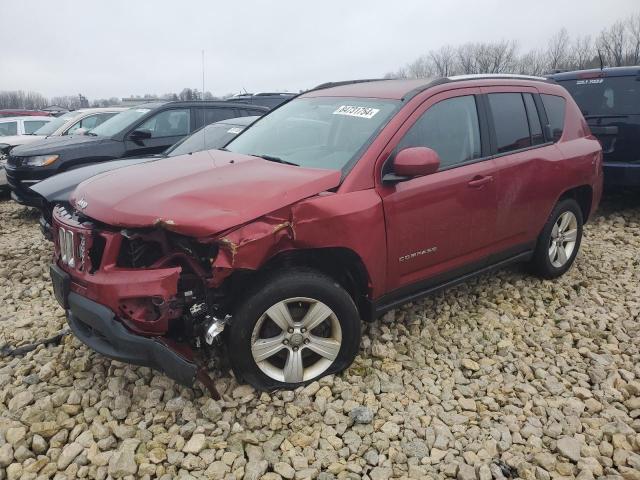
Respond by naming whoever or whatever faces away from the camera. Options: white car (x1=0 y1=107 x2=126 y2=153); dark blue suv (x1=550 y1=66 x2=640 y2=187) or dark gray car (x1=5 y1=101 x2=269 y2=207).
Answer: the dark blue suv

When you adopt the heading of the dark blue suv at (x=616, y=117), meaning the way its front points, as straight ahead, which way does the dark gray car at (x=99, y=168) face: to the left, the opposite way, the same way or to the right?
the opposite way

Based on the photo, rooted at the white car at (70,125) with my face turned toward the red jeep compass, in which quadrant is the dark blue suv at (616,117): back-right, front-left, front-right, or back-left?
front-left

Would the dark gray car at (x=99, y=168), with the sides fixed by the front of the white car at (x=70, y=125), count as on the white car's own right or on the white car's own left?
on the white car's own left

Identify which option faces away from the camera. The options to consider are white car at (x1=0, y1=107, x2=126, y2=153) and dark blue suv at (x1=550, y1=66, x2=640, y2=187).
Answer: the dark blue suv

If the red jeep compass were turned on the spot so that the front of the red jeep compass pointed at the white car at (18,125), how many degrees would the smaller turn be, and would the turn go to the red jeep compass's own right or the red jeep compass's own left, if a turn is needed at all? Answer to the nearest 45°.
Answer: approximately 90° to the red jeep compass's own right

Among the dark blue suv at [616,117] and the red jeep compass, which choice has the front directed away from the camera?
the dark blue suv

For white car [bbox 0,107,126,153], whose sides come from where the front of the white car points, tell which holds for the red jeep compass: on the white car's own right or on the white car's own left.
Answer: on the white car's own left

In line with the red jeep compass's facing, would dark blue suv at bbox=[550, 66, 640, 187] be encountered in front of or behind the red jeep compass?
behind

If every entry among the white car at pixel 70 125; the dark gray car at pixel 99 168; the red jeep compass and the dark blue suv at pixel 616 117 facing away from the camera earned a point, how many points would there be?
1

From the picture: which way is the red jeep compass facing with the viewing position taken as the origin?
facing the viewer and to the left of the viewer

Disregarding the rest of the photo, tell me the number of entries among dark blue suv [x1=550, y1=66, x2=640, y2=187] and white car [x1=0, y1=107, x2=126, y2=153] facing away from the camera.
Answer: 1

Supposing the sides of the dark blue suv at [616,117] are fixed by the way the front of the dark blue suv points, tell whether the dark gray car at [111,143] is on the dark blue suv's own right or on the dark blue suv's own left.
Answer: on the dark blue suv's own left

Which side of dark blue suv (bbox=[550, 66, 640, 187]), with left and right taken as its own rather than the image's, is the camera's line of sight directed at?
back

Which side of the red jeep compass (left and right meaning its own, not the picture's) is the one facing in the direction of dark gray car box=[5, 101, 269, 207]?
right
